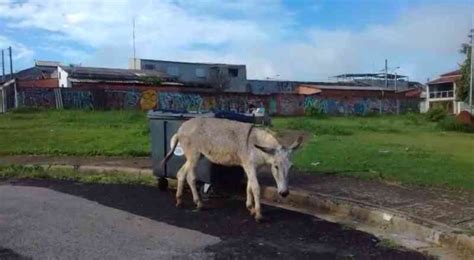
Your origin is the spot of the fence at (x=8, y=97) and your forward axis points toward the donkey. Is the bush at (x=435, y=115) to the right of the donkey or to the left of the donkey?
left

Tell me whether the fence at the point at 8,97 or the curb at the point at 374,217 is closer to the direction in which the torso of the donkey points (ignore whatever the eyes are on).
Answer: the curb

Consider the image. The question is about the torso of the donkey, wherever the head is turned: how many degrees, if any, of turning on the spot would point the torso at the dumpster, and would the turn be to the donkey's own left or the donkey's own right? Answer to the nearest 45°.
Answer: approximately 180°

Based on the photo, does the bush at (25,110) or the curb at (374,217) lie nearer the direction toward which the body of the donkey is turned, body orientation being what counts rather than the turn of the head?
the curb

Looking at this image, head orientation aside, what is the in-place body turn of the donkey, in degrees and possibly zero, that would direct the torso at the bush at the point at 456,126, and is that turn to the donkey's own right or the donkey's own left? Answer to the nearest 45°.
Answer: approximately 90° to the donkey's own left

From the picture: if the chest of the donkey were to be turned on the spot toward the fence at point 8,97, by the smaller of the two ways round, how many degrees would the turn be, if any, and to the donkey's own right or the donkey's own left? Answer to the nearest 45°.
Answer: approximately 180°

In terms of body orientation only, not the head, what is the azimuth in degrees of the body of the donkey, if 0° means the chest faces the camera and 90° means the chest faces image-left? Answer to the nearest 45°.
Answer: approximately 315°

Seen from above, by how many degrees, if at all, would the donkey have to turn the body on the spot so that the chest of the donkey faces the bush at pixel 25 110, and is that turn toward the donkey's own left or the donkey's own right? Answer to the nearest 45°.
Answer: approximately 180°
